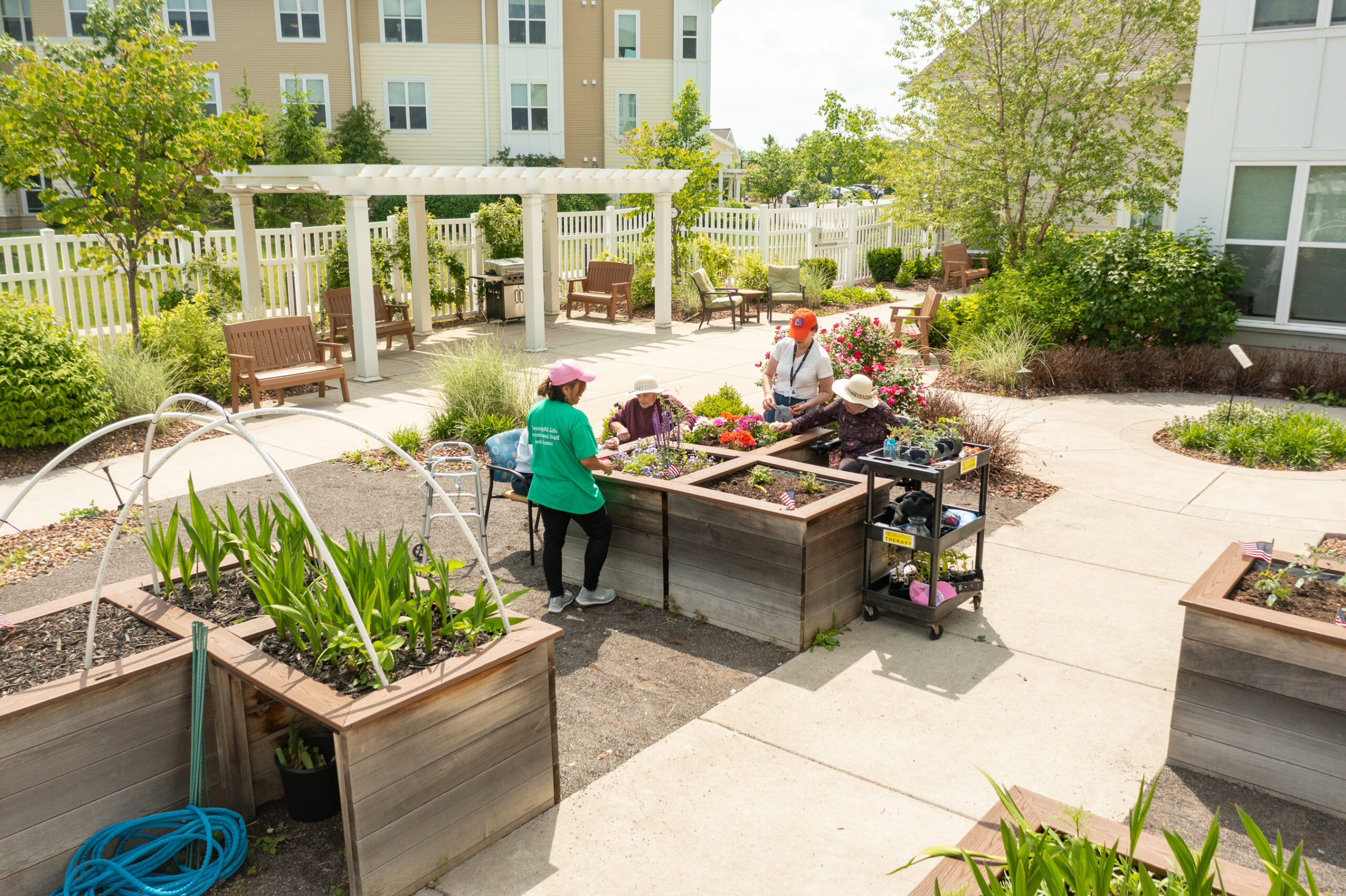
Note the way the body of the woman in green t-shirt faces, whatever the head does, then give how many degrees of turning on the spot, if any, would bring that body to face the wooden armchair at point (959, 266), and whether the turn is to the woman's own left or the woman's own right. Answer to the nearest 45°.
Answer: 0° — they already face it

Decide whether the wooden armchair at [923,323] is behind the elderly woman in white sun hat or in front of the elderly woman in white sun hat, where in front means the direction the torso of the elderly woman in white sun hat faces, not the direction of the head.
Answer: behind

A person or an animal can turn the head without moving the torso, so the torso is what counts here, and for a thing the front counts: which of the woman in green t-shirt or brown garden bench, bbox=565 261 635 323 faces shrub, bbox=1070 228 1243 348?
the woman in green t-shirt

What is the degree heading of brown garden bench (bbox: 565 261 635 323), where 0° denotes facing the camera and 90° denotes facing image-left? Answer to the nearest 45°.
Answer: approximately 45°

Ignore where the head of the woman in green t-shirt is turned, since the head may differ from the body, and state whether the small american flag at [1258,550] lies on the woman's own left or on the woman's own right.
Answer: on the woman's own right

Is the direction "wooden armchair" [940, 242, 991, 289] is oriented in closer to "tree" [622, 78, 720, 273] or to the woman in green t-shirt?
the woman in green t-shirt

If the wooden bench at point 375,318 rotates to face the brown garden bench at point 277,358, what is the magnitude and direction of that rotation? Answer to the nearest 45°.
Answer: approximately 45° to its right

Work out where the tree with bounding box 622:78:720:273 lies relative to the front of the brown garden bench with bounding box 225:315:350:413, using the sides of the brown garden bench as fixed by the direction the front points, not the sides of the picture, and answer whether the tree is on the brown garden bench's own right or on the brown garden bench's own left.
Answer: on the brown garden bench's own left

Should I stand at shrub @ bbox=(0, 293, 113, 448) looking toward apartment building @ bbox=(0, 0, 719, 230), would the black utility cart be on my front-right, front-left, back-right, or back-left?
back-right
